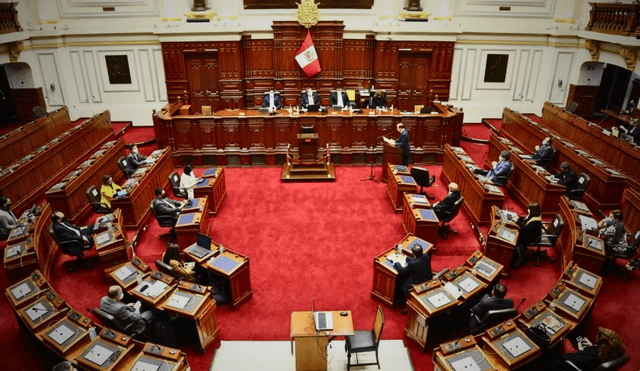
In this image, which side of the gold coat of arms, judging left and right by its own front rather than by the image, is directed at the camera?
front

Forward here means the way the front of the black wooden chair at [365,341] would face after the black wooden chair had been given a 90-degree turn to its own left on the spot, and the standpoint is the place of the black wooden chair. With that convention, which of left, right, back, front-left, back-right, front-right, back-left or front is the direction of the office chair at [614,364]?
left

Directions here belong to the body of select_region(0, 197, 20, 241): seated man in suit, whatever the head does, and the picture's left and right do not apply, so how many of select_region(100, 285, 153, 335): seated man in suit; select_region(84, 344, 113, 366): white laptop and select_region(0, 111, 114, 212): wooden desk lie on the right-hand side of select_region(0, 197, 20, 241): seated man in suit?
2

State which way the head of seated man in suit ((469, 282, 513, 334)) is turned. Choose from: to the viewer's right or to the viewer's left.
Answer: to the viewer's left

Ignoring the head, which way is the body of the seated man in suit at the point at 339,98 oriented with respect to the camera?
toward the camera

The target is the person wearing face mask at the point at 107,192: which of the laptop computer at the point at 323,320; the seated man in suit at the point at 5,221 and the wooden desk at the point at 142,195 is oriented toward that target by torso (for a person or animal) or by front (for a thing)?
the seated man in suit

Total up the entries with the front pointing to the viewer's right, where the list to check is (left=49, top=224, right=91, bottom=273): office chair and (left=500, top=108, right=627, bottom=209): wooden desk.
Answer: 1

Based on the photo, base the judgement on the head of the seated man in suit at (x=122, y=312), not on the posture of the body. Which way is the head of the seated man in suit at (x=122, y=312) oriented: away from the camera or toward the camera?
away from the camera

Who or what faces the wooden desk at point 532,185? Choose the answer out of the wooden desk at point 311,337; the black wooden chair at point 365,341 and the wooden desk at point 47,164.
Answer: the wooden desk at point 47,164

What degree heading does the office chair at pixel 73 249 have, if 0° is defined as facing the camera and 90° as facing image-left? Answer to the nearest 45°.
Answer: approximately 270°

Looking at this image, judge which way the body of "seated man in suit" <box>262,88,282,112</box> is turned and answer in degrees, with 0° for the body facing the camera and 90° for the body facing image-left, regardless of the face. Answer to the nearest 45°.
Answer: approximately 0°

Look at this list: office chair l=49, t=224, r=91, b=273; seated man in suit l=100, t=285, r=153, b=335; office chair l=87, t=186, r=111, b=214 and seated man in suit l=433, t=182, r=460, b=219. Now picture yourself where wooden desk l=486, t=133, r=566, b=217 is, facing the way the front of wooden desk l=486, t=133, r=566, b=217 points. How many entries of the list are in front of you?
4

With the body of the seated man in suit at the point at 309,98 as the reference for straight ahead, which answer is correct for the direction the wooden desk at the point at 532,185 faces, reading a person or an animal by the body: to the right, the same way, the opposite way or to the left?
to the right

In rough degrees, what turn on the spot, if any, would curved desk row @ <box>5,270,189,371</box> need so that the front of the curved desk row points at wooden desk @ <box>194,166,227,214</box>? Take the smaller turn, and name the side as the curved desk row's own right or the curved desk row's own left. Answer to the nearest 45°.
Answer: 0° — it already faces it

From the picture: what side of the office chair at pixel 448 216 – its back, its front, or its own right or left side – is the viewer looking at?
left
